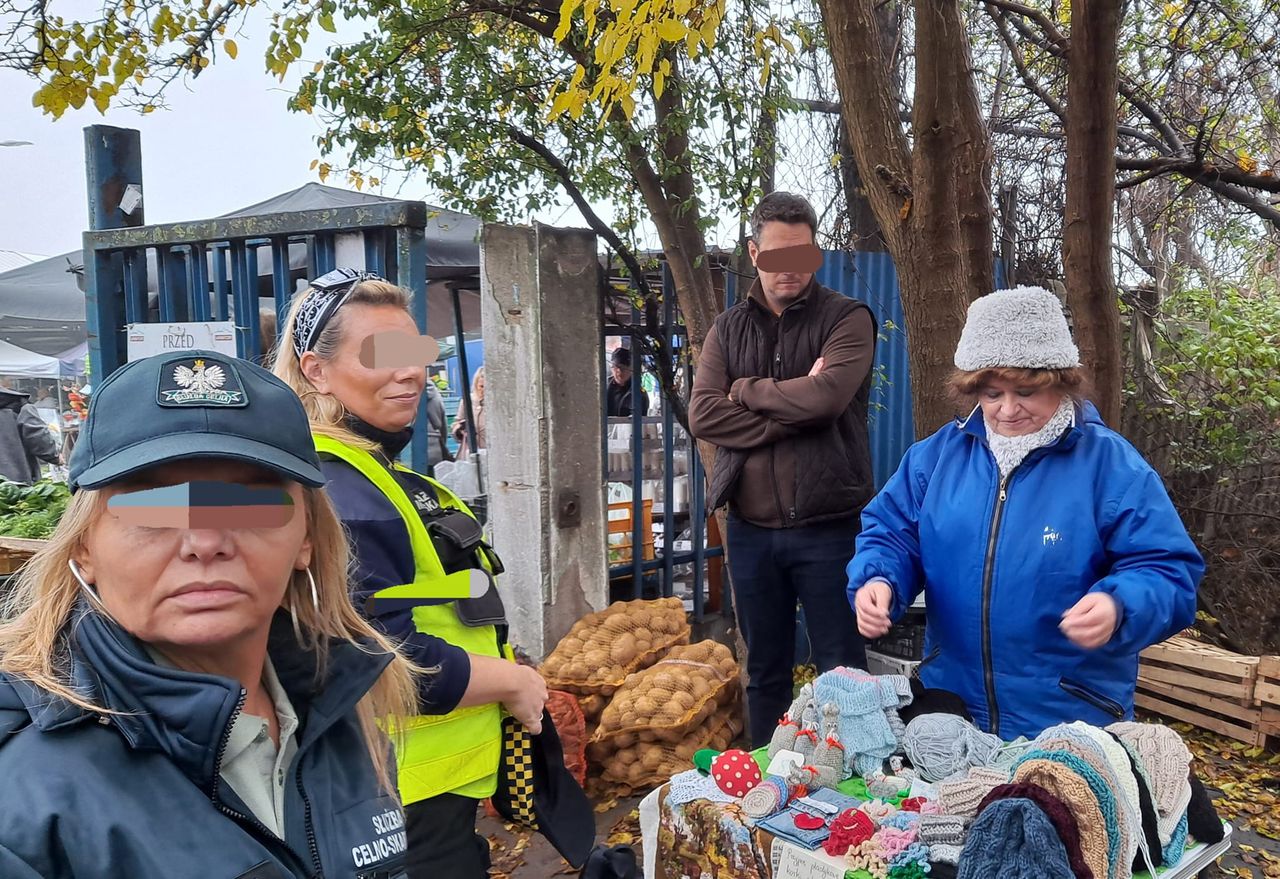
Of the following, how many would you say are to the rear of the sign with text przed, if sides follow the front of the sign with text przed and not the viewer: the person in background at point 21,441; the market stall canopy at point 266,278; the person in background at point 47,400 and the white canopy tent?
4

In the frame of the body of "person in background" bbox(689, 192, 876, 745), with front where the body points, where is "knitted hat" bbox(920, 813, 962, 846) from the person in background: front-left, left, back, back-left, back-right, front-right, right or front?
front

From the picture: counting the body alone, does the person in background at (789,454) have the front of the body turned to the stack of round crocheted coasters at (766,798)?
yes

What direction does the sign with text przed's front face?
toward the camera

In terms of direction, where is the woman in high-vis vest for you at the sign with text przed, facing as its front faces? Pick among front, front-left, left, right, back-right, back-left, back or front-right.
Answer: front

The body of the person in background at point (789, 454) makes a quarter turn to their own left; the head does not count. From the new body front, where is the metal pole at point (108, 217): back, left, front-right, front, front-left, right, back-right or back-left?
back

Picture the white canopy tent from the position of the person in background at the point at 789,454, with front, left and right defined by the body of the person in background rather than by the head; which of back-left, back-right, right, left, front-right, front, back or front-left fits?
back-right

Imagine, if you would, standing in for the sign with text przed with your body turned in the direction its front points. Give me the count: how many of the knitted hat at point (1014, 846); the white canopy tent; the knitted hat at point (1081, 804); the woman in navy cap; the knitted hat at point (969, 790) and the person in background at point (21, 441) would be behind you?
2

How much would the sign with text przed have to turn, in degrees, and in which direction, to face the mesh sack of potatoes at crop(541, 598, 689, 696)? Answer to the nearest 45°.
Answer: approximately 90° to its left

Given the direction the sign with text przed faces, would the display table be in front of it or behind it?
in front

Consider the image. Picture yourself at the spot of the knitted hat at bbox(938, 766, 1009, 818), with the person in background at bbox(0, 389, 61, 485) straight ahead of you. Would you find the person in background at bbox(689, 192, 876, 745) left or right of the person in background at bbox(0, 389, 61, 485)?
right

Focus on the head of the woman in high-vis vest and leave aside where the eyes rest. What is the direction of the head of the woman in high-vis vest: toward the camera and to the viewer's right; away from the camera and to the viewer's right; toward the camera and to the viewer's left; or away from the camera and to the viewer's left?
toward the camera and to the viewer's right

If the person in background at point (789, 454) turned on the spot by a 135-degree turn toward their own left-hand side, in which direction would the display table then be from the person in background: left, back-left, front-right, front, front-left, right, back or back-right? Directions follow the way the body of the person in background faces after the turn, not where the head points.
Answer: back-right

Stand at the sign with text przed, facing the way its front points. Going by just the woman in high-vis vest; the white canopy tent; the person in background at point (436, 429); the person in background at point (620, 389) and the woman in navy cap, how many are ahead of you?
2

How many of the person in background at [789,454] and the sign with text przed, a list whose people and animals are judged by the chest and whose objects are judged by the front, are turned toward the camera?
2

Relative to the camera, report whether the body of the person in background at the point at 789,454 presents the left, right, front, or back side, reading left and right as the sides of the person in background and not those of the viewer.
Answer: front
